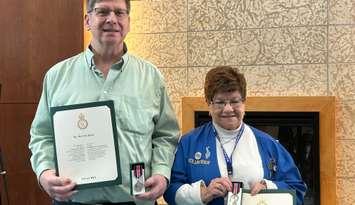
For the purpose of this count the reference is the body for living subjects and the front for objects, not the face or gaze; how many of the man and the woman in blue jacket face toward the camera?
2

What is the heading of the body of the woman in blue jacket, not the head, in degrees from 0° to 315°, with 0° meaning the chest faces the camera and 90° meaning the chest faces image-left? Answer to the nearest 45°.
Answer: approximately 0°

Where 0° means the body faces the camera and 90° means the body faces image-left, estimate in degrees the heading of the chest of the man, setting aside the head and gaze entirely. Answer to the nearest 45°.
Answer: approximately 0°
